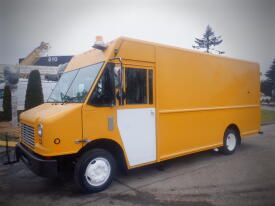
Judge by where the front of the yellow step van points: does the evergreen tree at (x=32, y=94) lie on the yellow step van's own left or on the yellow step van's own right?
on the yellow step van's own right

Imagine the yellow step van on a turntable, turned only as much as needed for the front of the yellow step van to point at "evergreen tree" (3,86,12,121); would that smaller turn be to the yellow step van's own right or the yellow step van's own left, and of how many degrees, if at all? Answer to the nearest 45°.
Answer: approximately 90° to the yellow step van's own right

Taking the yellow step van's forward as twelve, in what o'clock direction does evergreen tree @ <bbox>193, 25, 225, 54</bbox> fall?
The evergreen tree is roughly at 5 o'clock from the yellow step van.

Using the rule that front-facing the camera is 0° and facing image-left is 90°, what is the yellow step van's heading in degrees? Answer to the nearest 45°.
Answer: approximately 45°
